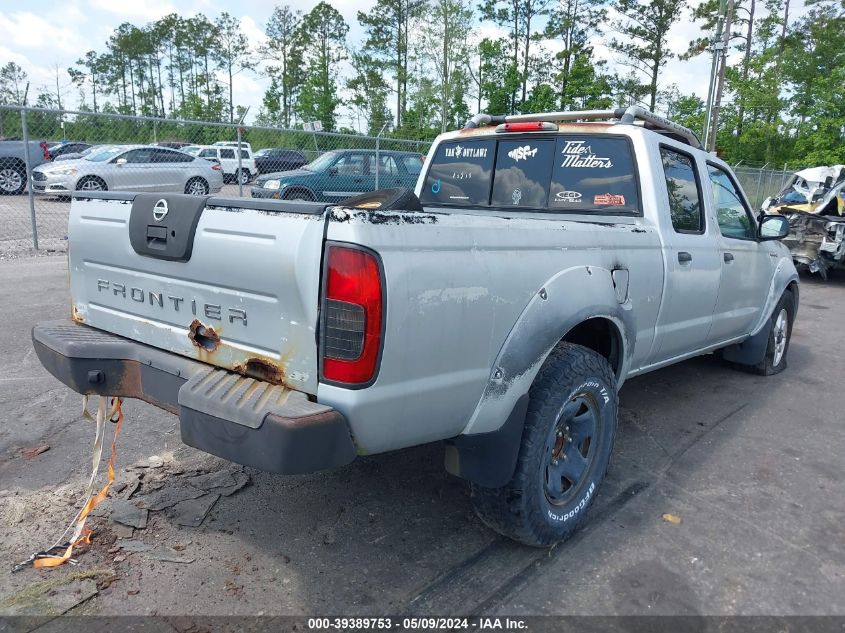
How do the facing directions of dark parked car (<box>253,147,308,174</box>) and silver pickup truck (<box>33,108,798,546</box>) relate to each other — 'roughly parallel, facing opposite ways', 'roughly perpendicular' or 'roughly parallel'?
roughly parallel, facing opposite ways

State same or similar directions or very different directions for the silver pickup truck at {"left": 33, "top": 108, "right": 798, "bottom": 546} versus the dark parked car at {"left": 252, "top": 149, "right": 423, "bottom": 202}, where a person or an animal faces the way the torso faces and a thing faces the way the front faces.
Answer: very different directions

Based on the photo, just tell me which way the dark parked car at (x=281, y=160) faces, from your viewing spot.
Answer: facing the viewer and to the left of the viewer

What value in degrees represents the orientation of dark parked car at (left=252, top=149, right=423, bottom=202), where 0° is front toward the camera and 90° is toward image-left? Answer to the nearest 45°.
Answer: approximately 45°

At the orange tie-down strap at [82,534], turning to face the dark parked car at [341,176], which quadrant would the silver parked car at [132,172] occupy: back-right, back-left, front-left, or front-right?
front-left

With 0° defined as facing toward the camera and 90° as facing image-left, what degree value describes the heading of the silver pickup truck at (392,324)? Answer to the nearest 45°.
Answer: approximately 225°

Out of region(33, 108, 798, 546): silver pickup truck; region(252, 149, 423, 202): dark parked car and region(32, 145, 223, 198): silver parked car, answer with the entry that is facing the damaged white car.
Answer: the silver pickup truck

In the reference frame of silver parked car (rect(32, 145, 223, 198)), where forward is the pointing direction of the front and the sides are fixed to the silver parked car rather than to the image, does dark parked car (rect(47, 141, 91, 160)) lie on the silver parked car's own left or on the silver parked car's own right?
on the silver parked car's own right

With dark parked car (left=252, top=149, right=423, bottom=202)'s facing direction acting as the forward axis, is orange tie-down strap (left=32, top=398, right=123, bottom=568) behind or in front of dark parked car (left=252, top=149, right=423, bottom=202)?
in front

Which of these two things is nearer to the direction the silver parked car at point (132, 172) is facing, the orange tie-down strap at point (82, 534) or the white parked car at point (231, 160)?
the orange tie-down strap

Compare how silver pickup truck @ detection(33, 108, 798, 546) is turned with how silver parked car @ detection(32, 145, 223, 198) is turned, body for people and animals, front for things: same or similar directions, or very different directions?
very different directions

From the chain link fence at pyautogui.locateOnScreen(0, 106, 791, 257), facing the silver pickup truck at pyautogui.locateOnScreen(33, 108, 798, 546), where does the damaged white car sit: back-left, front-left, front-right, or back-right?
front-left
